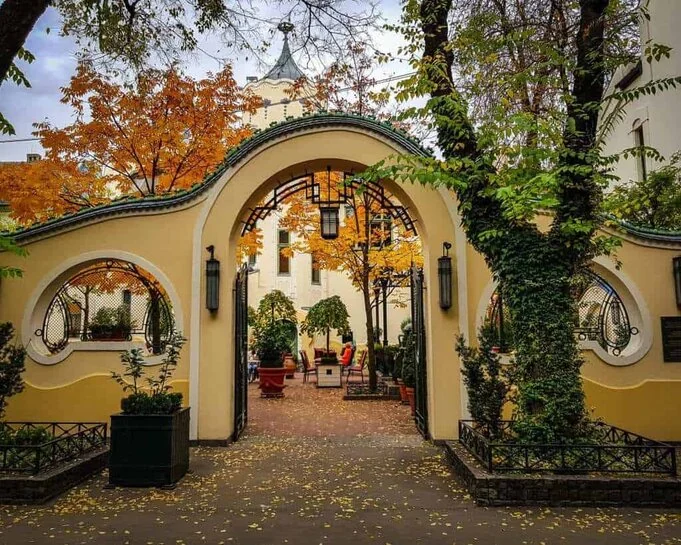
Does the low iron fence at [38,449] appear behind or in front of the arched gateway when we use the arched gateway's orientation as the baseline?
in front

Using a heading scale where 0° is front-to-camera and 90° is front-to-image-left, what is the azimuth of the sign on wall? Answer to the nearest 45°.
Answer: approximately 0°

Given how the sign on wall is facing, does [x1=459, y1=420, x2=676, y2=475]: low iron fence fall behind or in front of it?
in front

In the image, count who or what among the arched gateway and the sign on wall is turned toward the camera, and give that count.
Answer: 2

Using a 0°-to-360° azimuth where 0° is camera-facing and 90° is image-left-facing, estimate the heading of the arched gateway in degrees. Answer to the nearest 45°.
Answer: approximately 0°

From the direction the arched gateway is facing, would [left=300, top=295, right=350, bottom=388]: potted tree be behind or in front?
behind

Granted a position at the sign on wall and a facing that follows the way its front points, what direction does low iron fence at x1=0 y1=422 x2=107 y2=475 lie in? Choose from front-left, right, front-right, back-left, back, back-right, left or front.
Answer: front-right

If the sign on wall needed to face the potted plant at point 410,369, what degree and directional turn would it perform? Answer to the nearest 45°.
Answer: approximately 90° to its right

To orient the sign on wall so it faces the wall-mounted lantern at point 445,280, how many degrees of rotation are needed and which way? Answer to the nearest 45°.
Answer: approximately 45° to its right

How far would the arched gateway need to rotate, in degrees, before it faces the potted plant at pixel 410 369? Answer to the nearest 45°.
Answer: approximately 135° to its left

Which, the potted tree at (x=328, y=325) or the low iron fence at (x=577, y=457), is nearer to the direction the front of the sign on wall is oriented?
the low iron fence
